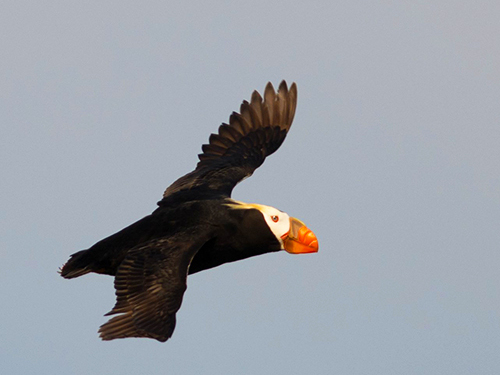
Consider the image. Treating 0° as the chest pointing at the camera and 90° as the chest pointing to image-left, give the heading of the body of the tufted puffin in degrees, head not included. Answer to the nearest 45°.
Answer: approximately 270°
